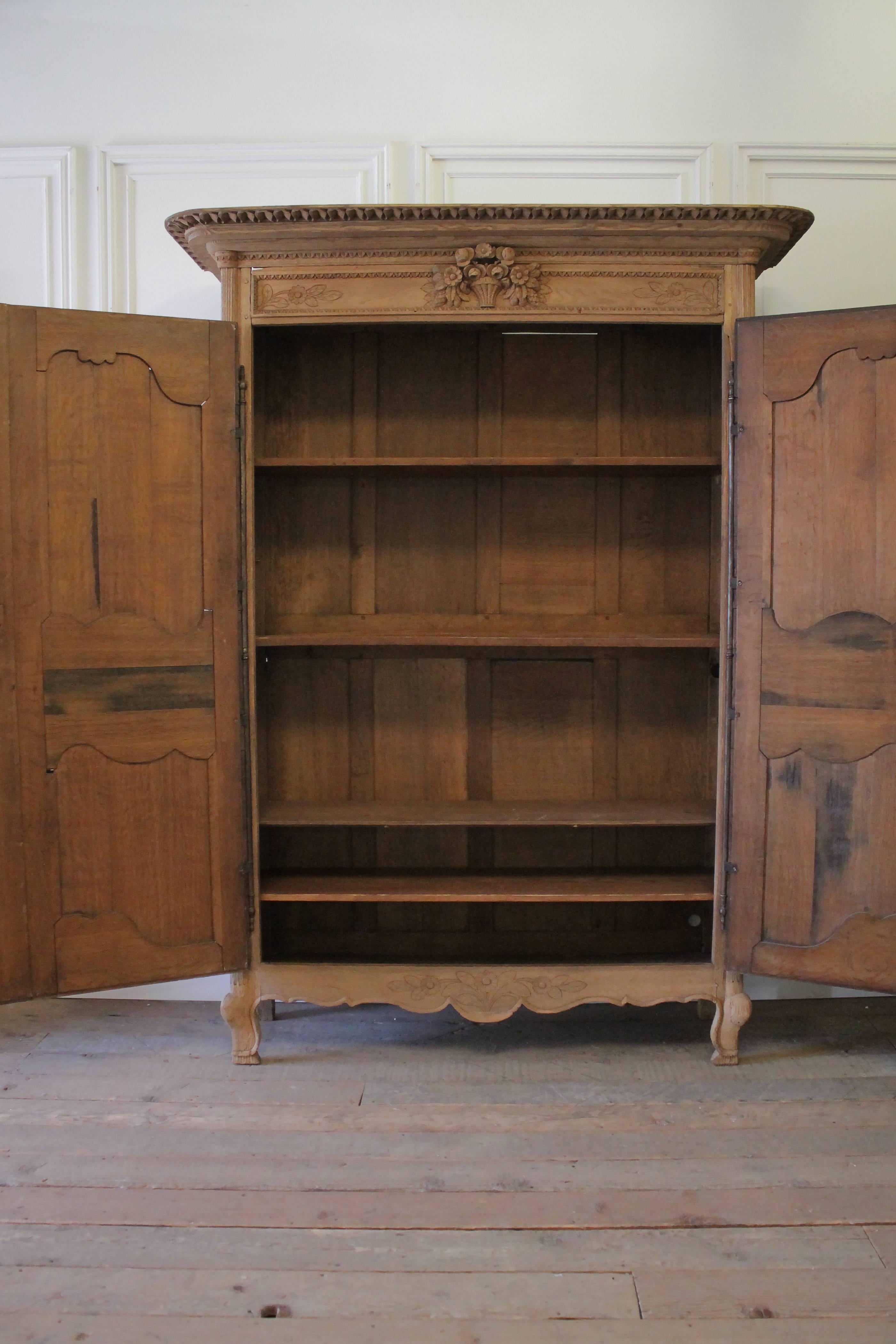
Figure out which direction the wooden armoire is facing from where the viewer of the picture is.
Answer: facing the viewer
